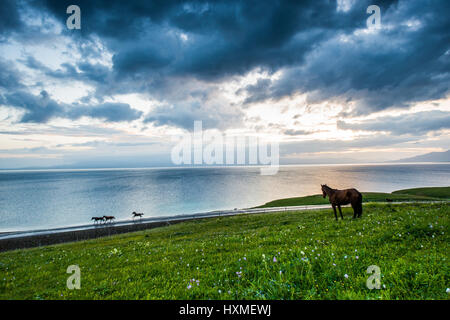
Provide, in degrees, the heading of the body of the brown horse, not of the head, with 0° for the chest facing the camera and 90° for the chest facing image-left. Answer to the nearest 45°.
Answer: approximately 90°
